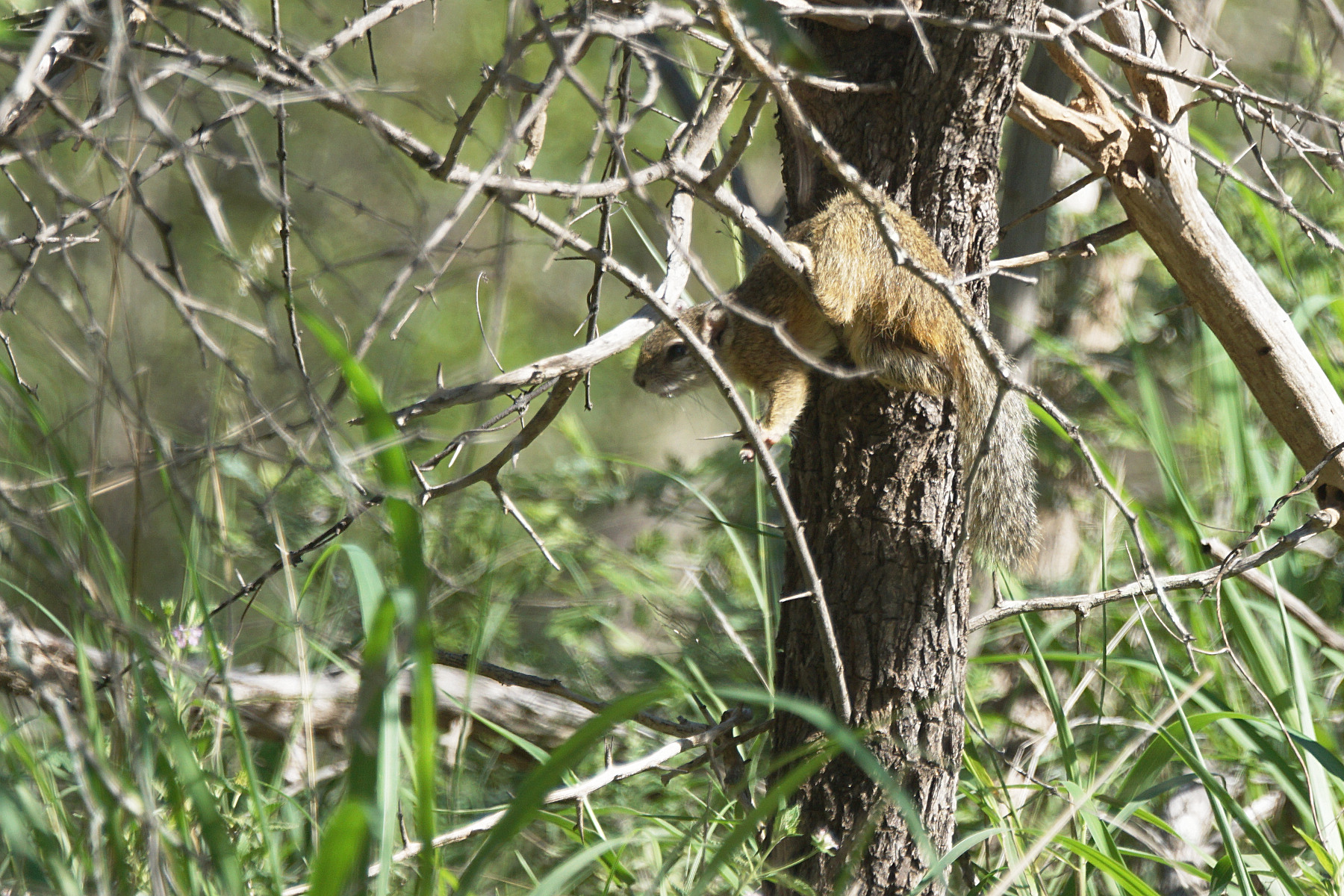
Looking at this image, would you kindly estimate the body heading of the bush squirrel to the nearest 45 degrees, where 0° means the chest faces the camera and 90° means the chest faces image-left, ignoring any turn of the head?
approximately 90°
